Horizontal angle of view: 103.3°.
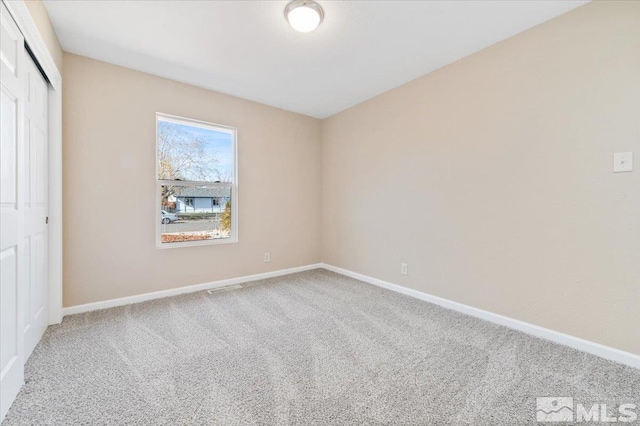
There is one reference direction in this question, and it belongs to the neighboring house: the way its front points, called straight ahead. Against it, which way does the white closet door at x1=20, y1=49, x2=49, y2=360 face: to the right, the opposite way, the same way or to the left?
to the left

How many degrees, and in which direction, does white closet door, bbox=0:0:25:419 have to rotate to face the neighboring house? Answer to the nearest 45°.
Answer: approximately 45° to its left

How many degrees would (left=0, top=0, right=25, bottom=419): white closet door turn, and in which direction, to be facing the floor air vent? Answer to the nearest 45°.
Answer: approximately 45° to its left

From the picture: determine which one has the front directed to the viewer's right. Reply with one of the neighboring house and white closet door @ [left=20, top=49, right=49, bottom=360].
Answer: the white closet door

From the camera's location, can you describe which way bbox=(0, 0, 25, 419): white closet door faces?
facing to the right of the viewer

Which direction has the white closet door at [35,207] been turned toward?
to the viewer's right

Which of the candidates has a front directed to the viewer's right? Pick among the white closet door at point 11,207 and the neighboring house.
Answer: the white closet door
